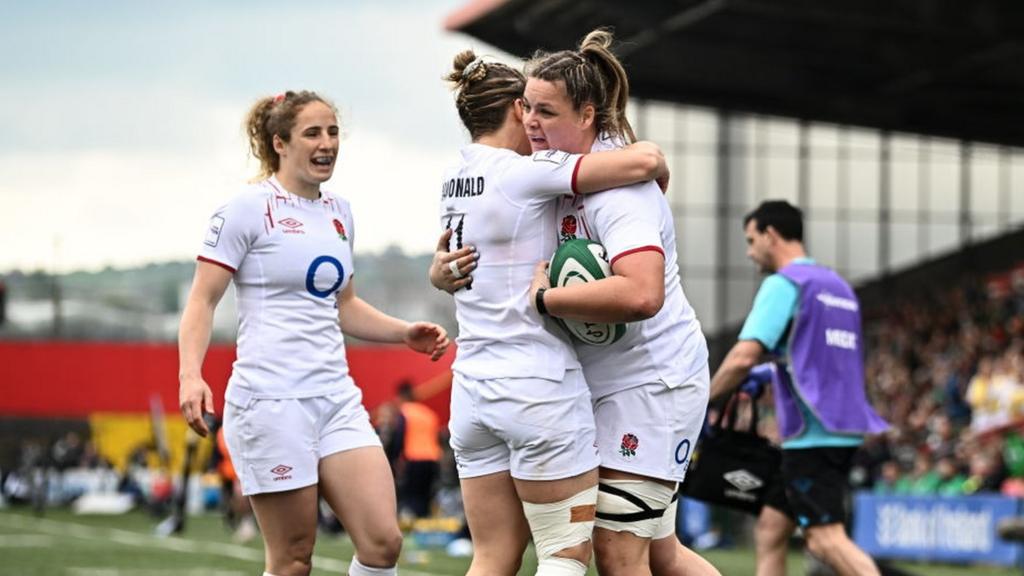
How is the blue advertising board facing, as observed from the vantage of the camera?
facing the viewer

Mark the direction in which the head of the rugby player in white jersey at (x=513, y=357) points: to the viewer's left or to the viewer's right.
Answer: to the viewer's right

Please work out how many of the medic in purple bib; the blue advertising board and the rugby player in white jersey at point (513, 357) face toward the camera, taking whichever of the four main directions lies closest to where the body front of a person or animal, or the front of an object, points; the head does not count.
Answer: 1

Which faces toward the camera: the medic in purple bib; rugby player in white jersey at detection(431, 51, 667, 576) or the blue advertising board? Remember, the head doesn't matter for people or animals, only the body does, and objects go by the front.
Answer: the blue advertising board

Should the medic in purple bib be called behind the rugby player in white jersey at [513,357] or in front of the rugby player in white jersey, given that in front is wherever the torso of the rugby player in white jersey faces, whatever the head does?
in front

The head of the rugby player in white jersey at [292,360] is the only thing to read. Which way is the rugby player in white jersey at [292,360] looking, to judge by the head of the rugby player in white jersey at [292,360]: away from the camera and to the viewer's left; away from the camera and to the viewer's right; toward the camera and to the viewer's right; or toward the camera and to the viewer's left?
toward the camera and to the viewer's right

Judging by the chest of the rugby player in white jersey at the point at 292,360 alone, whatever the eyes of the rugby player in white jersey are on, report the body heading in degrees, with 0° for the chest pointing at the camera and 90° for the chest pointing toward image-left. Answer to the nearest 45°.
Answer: approximately 315°

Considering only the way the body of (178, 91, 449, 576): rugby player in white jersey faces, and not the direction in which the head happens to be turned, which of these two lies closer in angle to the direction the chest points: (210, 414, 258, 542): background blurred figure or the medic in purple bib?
the medic in purple bib

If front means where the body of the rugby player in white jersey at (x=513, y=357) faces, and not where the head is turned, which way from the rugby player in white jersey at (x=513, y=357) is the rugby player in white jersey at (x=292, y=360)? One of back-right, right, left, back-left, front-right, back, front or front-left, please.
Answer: left

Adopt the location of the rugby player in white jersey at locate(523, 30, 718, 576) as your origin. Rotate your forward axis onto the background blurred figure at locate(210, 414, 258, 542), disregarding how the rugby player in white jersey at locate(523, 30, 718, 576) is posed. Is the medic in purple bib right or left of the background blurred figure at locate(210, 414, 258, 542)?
right

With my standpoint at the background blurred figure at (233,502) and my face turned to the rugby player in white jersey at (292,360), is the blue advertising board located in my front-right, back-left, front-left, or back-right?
front-left

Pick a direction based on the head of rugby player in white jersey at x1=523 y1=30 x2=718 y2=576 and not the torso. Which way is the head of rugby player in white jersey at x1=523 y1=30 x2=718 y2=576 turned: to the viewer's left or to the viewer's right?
to the viewer's left

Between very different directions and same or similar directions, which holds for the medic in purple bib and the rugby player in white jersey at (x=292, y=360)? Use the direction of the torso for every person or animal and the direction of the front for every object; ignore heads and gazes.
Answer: very different directions
